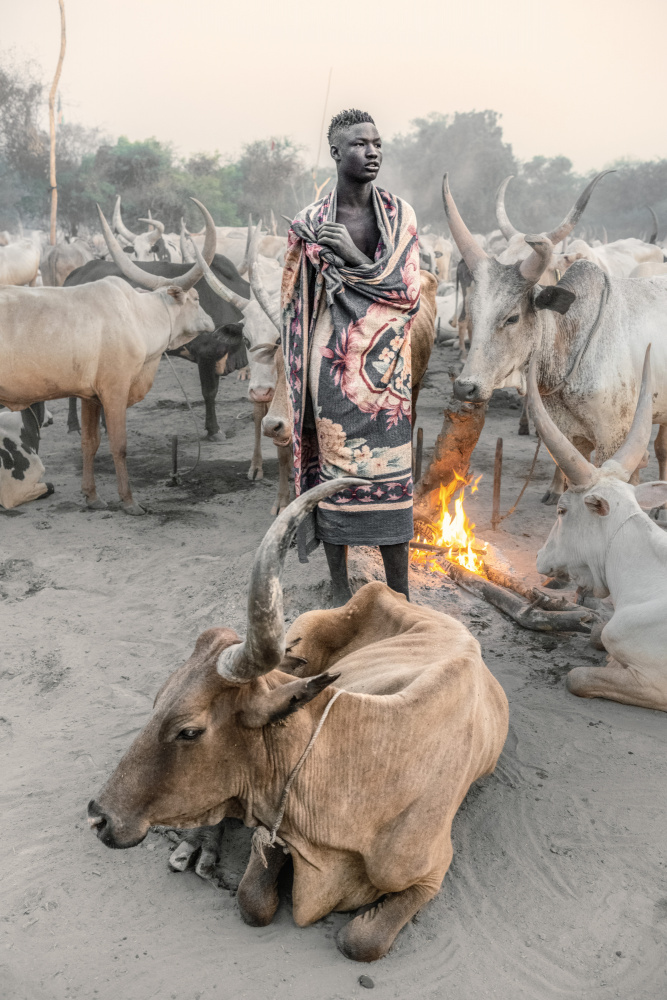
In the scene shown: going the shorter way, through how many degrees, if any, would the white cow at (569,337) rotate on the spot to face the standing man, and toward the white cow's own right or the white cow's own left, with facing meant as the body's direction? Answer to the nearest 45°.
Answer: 0° — it already faces them

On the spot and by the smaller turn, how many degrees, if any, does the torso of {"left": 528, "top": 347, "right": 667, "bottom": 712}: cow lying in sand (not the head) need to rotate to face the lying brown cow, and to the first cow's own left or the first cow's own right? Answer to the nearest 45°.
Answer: approximately 90° to the first cow's own left

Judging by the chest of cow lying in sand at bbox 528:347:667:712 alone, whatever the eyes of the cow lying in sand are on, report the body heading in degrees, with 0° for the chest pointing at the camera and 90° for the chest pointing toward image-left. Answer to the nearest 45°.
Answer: approximately 90°

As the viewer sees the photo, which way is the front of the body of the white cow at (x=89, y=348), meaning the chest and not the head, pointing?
to the viewer's right

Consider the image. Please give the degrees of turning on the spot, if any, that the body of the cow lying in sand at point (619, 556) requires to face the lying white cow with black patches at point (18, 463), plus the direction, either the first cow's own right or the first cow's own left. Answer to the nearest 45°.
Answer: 0° — it already faces it

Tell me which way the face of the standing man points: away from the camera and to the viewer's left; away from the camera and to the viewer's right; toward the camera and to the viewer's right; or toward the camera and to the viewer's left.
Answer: toward the camera and to the viewer's right
